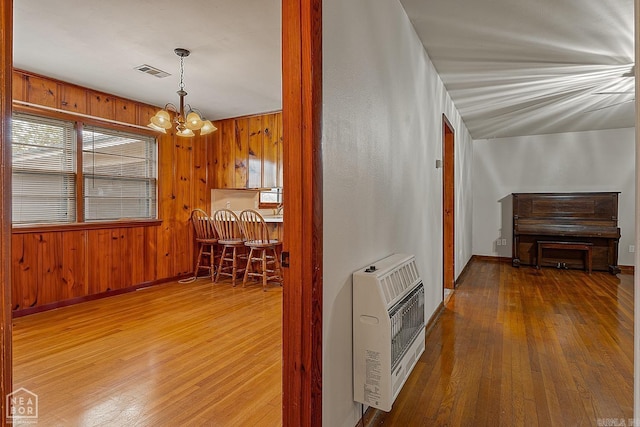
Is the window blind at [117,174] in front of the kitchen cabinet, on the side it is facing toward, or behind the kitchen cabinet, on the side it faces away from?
in front

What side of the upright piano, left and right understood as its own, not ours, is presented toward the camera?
front

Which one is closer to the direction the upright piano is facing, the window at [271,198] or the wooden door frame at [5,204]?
the wooden door frame

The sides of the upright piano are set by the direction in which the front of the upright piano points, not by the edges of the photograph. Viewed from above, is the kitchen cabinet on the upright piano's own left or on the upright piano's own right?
on the upright piano's own right

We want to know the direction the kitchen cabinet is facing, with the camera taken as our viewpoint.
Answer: facing the viewer and to the left of the viewer

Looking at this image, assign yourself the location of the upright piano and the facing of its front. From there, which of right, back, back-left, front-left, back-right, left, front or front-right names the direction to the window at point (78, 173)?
front-right

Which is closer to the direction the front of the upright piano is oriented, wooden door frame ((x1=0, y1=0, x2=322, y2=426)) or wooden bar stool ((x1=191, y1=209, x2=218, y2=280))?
the wooden door frame

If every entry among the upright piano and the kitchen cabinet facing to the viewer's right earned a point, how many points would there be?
0

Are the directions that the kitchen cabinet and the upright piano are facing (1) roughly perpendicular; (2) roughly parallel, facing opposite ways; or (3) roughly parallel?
roughly parallel
